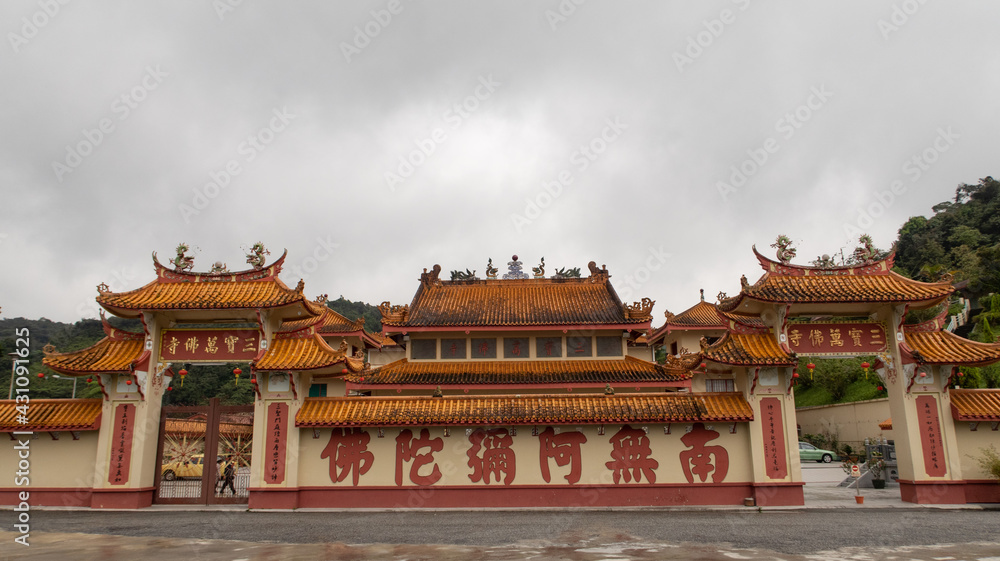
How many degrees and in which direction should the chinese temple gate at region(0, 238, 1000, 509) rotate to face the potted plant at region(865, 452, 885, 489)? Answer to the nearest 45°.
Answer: approximately 135° to its left

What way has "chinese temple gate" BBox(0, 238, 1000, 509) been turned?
toward the camera
